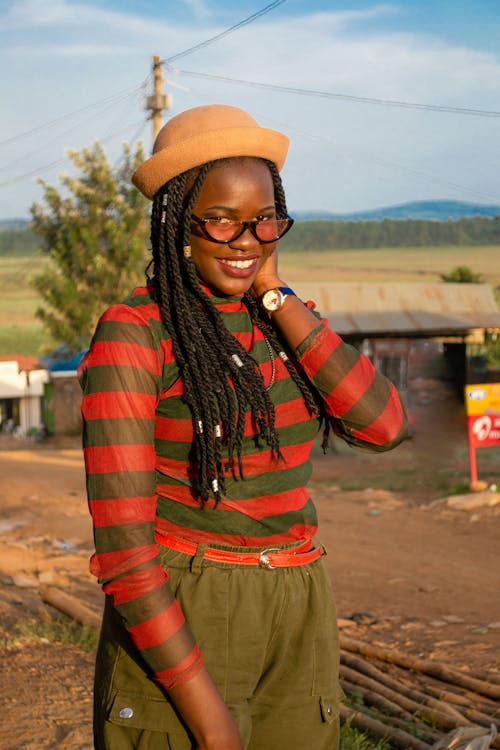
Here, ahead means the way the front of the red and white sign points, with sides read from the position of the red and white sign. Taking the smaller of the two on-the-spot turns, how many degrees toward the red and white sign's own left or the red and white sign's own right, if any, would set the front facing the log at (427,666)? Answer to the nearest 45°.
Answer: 0° — it already faces it

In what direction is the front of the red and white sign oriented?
toward the camera

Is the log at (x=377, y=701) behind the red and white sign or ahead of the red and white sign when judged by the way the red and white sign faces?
ahead

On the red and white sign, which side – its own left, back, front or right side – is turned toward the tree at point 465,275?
back

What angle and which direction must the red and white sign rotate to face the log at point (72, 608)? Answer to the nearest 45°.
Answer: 0° — it already faces it

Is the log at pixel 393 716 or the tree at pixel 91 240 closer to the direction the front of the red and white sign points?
the log

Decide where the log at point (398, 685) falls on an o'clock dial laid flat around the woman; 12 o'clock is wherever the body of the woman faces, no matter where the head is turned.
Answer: The log is roughly at 8 o'clock from the woman.

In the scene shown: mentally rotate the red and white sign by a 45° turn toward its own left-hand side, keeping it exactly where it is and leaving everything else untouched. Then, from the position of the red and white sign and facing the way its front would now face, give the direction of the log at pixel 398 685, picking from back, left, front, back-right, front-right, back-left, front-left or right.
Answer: front-right

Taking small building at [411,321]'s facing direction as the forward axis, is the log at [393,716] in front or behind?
in front

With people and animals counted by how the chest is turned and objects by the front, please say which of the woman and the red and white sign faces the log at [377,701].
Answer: the red and white sign

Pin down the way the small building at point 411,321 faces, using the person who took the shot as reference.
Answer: facing the viewer

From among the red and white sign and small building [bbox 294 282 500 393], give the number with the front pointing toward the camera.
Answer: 2

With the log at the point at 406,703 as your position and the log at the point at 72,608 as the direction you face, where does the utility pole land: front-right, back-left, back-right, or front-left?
front-right

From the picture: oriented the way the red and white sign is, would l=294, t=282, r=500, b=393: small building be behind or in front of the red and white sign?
behind

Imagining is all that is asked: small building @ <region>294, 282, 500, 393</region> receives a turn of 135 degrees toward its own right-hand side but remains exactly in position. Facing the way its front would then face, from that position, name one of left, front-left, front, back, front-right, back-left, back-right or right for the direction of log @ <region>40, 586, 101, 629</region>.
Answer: back-left

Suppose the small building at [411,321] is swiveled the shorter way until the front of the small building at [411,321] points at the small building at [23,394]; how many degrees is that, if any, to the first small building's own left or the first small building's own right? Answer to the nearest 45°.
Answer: approximately 90° to the first small building's own right

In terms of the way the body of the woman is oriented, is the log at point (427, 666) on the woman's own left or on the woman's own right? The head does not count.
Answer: on the woman's own left

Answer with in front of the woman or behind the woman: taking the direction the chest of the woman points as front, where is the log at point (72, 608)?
behind
